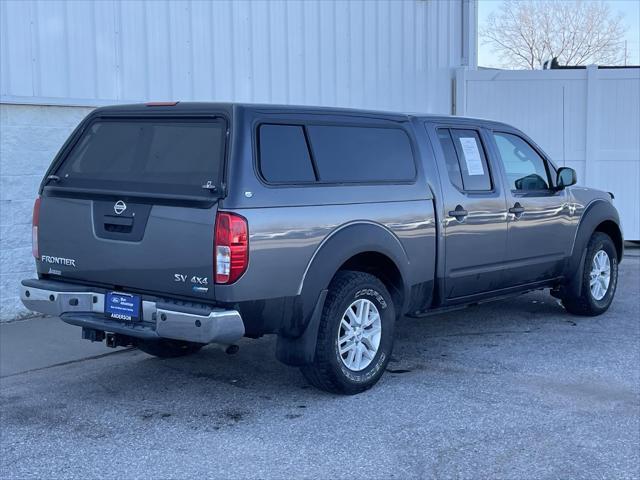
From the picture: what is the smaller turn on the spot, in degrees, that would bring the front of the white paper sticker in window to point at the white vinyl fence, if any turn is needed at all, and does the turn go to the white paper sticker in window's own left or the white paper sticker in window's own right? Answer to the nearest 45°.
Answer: approximately 135° to the white paper sticker in window's own left

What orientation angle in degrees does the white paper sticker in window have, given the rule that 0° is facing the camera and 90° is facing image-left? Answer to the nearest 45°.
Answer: approximately 315°

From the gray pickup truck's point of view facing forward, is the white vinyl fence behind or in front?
in front

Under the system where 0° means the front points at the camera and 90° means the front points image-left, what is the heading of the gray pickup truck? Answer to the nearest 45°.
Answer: approximately 225°
